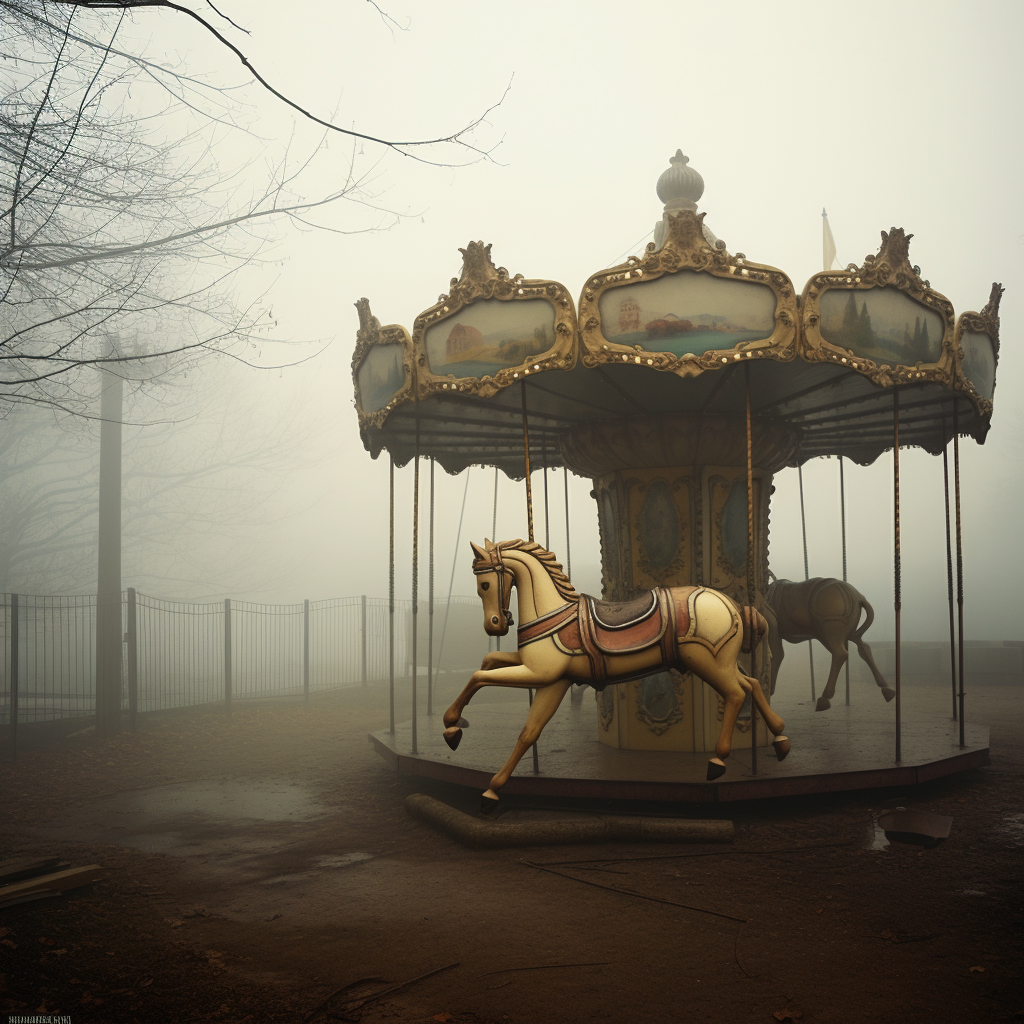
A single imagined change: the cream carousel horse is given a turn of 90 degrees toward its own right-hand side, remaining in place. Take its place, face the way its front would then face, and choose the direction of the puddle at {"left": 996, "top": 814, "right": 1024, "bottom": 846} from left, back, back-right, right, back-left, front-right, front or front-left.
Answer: right

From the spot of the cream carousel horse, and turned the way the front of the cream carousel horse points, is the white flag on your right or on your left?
on your right

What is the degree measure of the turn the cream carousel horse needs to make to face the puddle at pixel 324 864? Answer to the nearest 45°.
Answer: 0° — it already faces it

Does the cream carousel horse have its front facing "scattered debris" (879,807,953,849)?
no

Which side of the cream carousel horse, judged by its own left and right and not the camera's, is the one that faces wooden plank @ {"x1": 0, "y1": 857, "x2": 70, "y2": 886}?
front

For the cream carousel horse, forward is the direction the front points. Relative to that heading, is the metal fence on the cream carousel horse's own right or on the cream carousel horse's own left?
on the cream carousel horse's own right

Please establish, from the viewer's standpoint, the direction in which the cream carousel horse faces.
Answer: facing to the left of the viewer

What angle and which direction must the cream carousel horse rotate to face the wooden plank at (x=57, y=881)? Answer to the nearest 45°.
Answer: approximately 45° to its left

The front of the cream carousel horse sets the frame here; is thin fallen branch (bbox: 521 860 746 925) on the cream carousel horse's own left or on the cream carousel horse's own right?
on the cream carousel horse's own left

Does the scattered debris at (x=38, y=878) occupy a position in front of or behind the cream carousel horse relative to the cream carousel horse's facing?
in front
